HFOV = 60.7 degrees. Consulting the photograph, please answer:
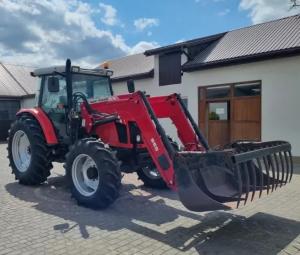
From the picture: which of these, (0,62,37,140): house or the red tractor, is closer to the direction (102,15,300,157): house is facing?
the red tractor

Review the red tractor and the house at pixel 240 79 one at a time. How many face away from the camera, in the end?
0

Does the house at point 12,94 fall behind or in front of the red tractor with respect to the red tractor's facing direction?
behind

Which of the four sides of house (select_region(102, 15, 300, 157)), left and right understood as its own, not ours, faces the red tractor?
front

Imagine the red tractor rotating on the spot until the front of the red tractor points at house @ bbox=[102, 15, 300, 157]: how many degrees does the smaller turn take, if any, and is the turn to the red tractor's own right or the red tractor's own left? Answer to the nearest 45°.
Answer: approximately 90° to the red tractor's own left

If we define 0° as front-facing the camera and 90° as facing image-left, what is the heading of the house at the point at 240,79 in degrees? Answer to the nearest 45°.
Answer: approximately 45°

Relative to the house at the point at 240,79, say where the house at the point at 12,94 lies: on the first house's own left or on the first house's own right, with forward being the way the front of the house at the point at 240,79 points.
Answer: on the first house's own right

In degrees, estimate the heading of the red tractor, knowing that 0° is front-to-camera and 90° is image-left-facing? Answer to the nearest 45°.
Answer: approximately 315°

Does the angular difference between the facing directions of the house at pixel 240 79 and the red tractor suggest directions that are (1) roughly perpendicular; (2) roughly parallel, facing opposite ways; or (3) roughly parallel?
roughly perpendicular
